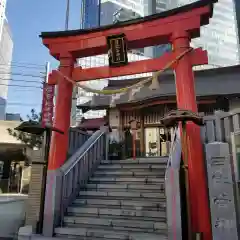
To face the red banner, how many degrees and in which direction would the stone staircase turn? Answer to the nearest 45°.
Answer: approximately 135° to its right

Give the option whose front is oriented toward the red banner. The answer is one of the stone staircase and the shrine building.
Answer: the shrine building

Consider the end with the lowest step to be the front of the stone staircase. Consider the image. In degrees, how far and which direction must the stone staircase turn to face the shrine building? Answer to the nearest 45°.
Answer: approximately 180°

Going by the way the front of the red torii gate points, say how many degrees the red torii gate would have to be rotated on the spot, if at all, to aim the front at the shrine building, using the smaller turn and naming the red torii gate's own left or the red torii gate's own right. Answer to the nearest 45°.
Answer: approximately 135° to the red torii gate's own right

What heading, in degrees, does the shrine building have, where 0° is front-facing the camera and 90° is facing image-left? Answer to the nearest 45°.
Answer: approximately 45°

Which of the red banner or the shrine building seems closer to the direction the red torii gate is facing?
the red banner
